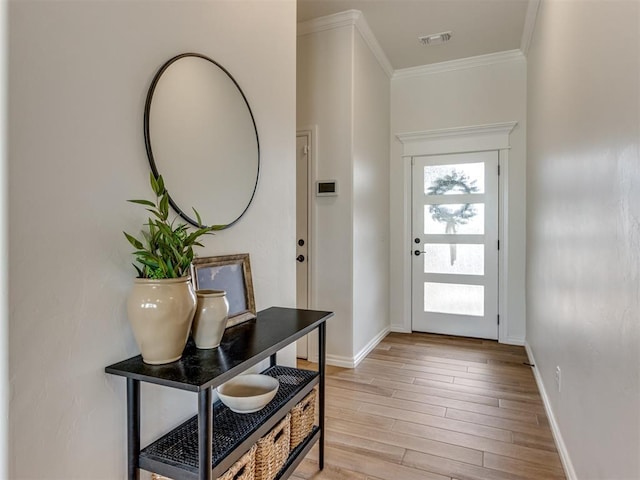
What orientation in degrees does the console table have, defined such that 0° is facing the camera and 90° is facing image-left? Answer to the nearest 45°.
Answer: approximately 315°

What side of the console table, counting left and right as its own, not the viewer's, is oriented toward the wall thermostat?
left

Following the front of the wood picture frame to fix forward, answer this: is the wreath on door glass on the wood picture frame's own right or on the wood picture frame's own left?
on the wood picture frame's own left

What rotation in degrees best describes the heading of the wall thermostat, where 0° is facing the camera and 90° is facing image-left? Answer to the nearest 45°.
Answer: approximately 0°

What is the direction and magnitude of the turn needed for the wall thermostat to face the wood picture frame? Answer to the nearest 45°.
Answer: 0° — it already faces it

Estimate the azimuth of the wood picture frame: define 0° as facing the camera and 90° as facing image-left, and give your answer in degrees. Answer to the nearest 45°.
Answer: approximately 315°
